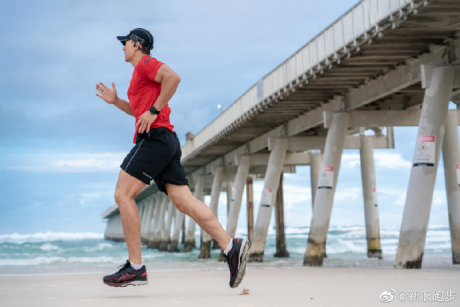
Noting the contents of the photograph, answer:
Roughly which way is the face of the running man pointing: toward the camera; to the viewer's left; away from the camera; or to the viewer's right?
to the viewer's left

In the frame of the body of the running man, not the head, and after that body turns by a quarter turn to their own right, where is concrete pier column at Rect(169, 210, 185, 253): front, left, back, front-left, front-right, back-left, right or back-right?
front

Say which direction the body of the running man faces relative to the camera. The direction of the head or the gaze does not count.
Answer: to the viewer's left
